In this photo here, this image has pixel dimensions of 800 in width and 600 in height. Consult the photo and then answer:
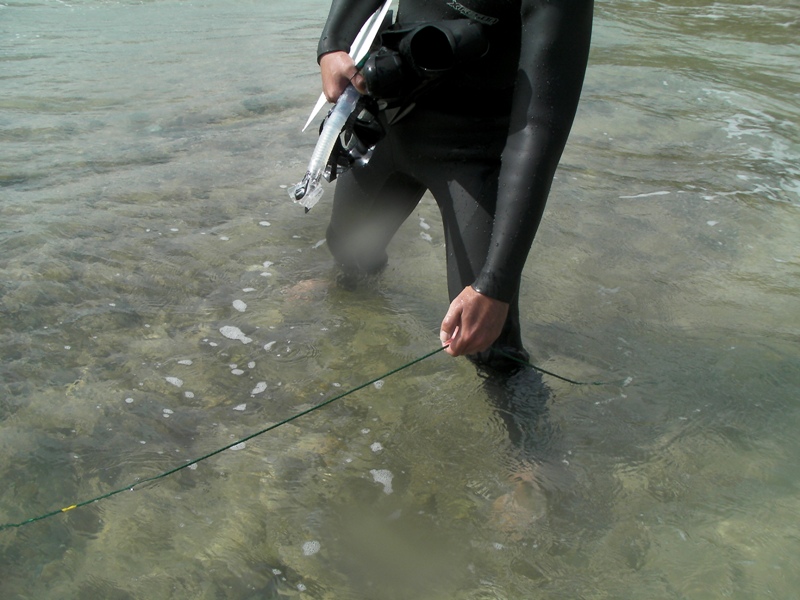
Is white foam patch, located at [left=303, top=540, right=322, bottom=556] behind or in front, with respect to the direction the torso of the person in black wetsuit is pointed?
in front

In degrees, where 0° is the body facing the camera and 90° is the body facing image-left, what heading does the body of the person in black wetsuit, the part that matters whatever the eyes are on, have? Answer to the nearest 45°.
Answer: approximately 45°

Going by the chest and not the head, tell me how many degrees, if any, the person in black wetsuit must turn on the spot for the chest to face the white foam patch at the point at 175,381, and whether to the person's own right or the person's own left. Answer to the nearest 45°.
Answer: approximately 45° to the person's own right
